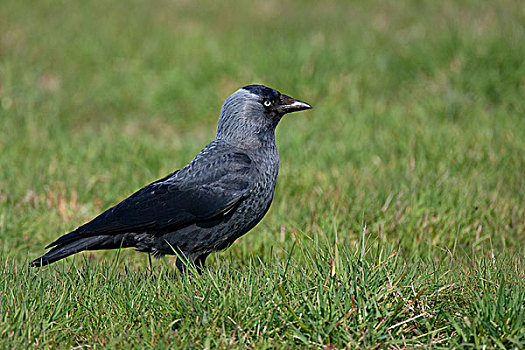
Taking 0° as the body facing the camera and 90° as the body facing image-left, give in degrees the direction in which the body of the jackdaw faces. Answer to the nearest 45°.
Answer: approximately 270°
